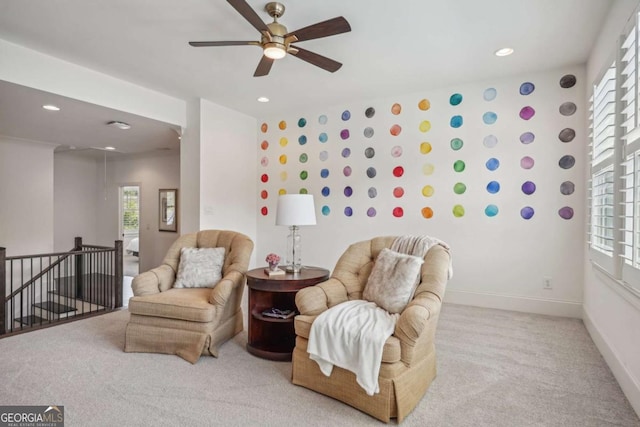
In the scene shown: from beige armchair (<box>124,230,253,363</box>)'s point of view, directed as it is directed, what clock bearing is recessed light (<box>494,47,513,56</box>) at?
The recessed light is roughly at 8 o'clock from the beige armchair.

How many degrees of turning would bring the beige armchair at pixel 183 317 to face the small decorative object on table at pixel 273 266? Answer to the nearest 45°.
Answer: approximately 135° to its left

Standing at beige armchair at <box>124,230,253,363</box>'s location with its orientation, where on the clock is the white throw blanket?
The white throw blanket is roughly at 9 o'clock from the beige armchair.

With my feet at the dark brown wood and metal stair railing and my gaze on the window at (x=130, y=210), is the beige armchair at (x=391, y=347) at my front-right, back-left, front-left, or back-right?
back-right

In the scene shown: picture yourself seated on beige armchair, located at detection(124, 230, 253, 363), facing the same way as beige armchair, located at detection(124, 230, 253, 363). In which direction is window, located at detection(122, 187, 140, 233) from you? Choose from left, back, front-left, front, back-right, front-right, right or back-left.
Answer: back-right

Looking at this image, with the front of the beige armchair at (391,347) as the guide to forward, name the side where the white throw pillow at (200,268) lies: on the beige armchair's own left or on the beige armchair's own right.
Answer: on the beige armchair's own right

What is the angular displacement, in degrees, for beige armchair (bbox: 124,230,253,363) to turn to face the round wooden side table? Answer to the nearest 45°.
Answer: approximately 135° to its left

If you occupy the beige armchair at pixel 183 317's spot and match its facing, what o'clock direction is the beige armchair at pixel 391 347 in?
the beige armchair at pixel 391 347 is roughly at 9 o'clock from the beige armchair at pixel 183 317.

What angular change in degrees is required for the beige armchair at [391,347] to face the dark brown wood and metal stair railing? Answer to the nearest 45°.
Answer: approximately 90° to its right

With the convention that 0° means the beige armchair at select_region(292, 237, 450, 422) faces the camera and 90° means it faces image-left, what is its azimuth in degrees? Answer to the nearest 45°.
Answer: approximately 45°
